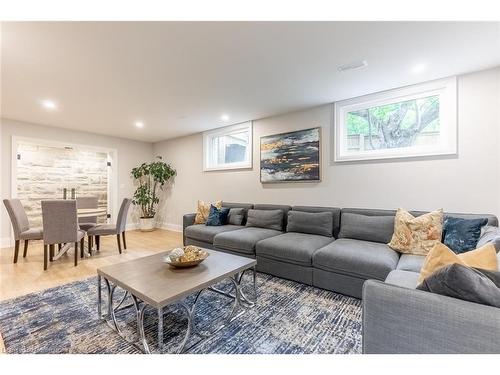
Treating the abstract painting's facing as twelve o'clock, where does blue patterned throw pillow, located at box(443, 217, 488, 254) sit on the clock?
The blue patterned throw pillow is roughly at 9 o'clock from the abstract painting.

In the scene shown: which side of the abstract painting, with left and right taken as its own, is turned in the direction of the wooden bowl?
front

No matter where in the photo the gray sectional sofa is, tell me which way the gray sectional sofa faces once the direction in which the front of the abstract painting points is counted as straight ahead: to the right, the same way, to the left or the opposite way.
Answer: the same way

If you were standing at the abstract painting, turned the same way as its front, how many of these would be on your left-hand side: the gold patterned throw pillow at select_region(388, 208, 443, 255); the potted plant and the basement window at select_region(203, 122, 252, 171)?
1

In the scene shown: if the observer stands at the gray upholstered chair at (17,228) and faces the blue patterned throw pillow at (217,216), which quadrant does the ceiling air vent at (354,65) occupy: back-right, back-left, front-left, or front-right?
front-right

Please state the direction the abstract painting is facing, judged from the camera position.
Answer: facing the viewer and to the left of the viewer

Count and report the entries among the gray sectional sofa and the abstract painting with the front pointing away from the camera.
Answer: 0

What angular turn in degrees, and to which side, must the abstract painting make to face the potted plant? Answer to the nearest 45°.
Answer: approximately 45° to its right

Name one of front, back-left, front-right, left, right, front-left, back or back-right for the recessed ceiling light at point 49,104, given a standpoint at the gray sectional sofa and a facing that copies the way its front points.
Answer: front-right

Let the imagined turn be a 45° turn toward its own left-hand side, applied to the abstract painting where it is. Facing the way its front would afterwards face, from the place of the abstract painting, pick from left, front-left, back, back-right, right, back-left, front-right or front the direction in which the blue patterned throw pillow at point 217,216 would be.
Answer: right

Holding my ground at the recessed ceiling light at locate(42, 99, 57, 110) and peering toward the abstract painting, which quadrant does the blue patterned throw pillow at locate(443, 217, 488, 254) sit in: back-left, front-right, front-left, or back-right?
front-right

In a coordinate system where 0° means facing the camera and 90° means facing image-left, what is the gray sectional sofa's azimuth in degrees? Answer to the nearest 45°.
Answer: approximately 45°

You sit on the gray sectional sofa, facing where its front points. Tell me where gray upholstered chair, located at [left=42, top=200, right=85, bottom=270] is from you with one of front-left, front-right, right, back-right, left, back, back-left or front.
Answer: front-right

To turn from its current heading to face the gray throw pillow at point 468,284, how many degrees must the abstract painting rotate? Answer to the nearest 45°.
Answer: approximately 45° to its left
